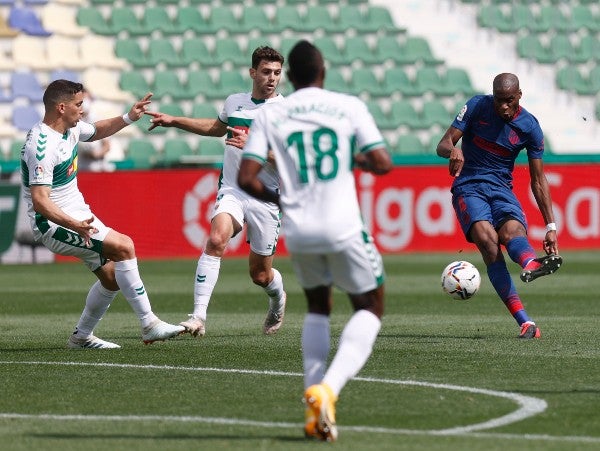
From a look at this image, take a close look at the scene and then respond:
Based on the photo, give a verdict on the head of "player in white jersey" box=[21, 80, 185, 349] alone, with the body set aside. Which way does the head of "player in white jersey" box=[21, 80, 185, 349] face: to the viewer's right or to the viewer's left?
to the viewer's right

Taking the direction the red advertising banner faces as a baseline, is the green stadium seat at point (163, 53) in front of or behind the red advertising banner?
behind

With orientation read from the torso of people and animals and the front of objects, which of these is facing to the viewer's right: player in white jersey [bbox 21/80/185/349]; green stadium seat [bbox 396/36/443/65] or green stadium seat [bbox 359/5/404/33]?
the player in white jersey

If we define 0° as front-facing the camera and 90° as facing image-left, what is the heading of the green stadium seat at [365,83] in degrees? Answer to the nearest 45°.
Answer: approximately 315°

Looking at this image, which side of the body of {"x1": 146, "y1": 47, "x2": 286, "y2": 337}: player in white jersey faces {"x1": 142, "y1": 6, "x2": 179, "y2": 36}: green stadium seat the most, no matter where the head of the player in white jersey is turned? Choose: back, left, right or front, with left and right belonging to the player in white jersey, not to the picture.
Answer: back

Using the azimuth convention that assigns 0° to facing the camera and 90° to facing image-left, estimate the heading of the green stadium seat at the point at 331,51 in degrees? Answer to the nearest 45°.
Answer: approximately 315°

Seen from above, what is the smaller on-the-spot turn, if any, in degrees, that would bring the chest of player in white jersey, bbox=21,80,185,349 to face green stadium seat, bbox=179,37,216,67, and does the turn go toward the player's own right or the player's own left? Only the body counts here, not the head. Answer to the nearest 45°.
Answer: approximately 90° to the player's own left

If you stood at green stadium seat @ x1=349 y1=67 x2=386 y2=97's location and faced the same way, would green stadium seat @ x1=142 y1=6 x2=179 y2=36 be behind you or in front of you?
behind

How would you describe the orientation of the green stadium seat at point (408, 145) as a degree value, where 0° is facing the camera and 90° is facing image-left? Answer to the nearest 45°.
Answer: approximately 0°

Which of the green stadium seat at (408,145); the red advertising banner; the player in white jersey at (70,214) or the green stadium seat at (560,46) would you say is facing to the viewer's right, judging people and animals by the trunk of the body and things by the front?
the player in white jersey

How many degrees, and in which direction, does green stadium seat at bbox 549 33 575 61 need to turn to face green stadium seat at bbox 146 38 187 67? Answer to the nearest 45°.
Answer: approximately 90° to its right

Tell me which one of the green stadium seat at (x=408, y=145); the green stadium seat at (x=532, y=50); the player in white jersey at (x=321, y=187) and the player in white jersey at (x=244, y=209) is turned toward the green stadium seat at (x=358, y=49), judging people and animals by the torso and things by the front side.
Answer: the player in white jersey at (x=321, y=187)
